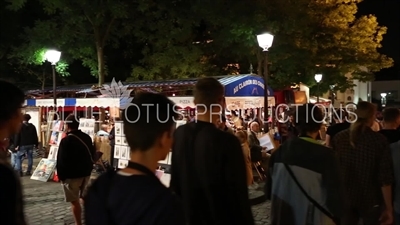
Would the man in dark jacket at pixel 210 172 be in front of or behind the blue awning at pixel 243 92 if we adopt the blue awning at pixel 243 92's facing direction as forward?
in front

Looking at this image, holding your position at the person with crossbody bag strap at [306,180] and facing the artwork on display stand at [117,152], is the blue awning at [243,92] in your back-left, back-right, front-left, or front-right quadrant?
front-right

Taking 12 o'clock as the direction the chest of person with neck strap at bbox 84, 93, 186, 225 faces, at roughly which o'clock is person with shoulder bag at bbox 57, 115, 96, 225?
person with shoulder bag at bbox 57, 115, 96, 225 is roughly at 10 o'clock from person with neck strap at bbox 84, 93, 186, 225.

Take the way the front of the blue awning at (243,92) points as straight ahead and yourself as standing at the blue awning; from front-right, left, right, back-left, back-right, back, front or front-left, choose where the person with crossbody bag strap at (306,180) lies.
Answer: front

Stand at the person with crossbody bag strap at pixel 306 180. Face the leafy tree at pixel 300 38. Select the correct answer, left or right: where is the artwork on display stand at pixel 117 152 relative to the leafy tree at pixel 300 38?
left

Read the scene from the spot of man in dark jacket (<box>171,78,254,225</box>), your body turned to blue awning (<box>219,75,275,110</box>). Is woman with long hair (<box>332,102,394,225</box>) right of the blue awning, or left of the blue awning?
right

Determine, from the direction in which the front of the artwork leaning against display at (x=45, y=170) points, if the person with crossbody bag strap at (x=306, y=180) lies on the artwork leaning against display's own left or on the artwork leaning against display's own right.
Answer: on the artwork leaning against display's own left

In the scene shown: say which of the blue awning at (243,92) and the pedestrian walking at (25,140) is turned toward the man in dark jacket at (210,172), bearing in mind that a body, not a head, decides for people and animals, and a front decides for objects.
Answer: the blue awning

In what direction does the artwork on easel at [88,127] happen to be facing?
toward the camera

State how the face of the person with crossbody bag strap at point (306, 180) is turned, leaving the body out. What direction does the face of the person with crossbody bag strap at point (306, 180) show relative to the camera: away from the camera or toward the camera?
away from the camera
